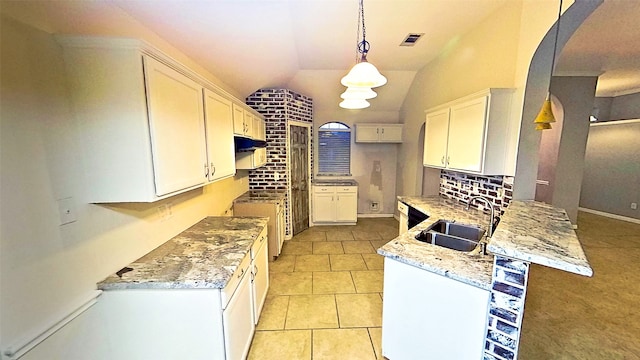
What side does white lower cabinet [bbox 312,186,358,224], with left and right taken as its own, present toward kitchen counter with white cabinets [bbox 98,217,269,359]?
front

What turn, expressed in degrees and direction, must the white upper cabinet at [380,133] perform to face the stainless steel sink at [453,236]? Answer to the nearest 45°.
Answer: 0° — it already faces it

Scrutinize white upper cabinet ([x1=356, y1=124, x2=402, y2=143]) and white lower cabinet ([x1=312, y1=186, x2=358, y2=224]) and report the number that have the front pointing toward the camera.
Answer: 2

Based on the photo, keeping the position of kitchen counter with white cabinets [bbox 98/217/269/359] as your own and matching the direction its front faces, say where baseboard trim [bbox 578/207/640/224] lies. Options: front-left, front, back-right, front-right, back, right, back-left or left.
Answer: front-left

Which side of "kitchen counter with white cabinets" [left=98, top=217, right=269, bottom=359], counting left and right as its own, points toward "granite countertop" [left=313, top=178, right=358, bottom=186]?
left

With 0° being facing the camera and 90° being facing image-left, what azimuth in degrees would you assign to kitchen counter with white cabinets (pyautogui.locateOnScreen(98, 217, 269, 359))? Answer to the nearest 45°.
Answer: approximately 315°

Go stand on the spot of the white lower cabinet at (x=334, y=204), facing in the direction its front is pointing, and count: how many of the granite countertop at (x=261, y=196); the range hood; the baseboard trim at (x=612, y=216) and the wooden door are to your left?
1

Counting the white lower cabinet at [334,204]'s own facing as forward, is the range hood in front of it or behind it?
in front

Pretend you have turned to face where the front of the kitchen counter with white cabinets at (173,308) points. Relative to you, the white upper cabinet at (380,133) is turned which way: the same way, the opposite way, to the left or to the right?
to the right

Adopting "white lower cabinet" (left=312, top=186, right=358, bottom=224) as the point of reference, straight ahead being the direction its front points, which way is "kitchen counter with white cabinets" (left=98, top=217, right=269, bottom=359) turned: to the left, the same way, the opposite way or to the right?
to the left

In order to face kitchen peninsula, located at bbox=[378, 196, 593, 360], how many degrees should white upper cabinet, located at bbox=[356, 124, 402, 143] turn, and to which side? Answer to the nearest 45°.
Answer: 0° — it already faces it

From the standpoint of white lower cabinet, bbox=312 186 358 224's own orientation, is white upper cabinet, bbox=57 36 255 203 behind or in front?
in front
